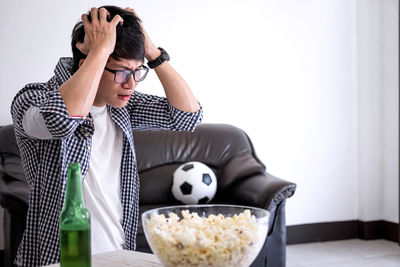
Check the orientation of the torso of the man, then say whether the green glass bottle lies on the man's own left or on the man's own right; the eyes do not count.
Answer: on the man's own right

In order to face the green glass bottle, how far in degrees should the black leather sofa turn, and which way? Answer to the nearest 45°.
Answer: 0° — it already faces it

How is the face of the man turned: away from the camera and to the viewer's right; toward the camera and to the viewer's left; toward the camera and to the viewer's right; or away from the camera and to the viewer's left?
toward the camera and to the viewer's right

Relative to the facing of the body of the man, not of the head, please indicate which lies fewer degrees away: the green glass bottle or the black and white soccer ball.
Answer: the green glass bottle

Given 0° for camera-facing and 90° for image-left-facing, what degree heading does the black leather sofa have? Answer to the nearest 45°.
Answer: approximately 0°

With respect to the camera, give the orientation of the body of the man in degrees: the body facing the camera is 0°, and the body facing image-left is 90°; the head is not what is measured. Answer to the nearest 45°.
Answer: approximately 315°
